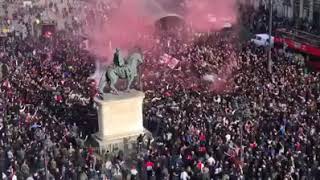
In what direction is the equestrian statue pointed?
to the viewer's right
